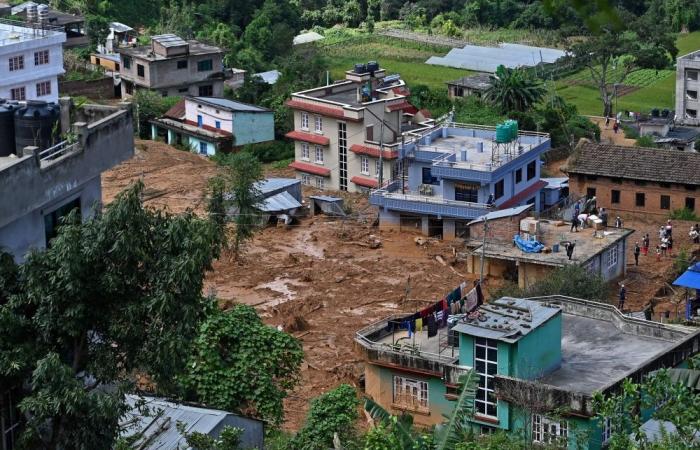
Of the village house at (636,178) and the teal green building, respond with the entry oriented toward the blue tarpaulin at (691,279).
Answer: the village house

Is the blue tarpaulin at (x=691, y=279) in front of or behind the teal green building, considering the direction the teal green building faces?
behind

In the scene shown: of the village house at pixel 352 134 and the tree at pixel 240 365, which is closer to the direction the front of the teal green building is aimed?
the tree

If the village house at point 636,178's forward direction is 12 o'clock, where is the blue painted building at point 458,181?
The blue painted building is roughly at 2 o'clock from the village house.

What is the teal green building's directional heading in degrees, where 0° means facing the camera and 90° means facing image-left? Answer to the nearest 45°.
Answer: approximately 45°

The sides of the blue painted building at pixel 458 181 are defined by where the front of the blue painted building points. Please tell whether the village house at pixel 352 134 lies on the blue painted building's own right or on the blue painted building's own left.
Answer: on the blue painted building's own right

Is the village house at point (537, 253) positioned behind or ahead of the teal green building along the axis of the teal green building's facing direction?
behind

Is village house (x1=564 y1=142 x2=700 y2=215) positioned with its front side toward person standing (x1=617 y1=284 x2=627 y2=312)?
yes
